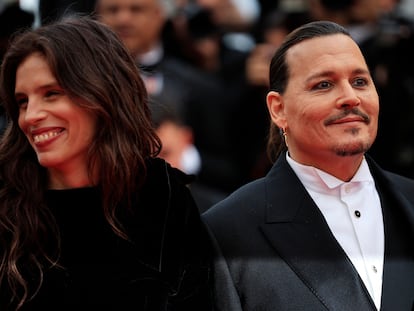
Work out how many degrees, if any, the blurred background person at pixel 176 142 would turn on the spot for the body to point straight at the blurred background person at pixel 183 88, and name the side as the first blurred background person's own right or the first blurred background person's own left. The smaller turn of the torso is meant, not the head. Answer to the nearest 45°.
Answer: approximately 135° to the first blurred background person's own right

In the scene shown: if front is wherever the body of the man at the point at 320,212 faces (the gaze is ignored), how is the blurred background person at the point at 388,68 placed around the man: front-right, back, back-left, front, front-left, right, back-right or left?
back-left

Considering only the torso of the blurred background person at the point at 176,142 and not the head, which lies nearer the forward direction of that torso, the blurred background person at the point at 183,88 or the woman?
the woman

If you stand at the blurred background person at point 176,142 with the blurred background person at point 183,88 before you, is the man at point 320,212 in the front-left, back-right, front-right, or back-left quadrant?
back-right

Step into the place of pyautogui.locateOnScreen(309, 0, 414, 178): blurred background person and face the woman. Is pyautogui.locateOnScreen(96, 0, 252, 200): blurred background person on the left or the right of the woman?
right

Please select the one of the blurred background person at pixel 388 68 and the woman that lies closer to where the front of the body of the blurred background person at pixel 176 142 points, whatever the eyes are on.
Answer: the woman

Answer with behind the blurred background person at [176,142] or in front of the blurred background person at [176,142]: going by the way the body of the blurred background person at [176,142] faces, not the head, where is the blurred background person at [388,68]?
behind

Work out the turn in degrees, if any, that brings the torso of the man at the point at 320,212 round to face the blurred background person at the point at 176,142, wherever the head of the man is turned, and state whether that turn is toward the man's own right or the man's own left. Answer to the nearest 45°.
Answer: approximately 180°

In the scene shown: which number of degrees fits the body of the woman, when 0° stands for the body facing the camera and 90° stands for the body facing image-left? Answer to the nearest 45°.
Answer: approximately 45°

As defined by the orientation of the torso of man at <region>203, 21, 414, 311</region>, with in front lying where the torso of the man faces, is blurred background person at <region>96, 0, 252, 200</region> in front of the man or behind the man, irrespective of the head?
behind
